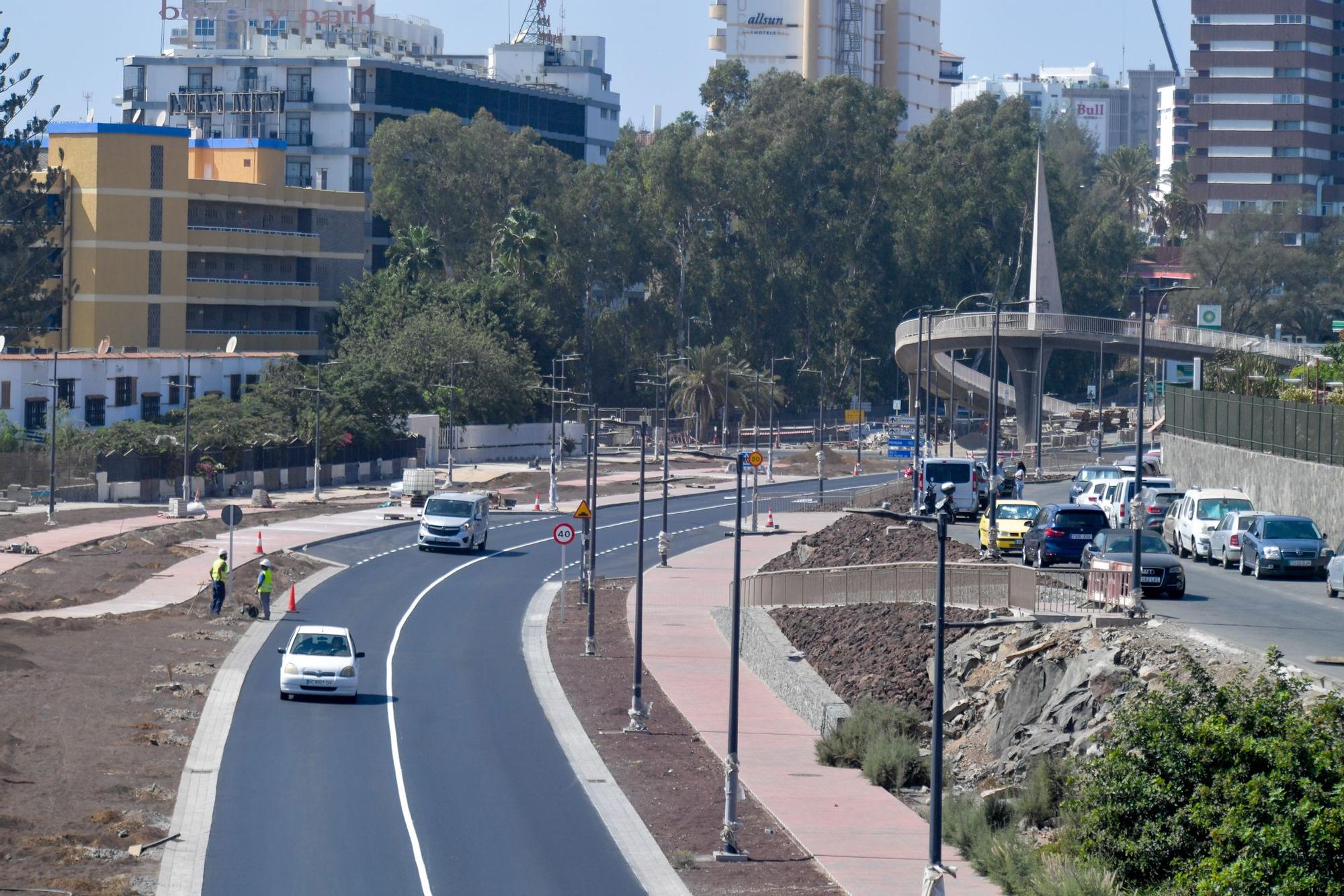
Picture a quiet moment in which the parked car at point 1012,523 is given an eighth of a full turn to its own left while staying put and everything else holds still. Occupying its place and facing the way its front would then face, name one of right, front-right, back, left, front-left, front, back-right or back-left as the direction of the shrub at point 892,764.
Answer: front-right

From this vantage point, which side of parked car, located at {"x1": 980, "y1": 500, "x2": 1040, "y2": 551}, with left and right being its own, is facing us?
front

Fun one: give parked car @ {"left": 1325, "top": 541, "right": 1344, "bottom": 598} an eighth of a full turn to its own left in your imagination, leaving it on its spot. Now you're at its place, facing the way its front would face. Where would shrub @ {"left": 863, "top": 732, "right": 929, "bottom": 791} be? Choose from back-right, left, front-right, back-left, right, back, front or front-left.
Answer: front-right

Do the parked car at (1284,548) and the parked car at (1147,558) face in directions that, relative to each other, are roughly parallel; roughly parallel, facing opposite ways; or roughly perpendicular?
roughly parallel

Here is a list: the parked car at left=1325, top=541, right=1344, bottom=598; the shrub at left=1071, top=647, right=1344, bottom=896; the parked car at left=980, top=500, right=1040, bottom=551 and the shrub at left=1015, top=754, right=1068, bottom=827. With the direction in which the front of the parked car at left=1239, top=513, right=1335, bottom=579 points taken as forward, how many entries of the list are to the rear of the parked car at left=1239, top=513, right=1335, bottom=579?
1

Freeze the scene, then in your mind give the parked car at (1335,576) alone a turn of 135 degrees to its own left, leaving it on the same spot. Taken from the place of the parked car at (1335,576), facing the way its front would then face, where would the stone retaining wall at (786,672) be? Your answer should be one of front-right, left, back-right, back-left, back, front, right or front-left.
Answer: back

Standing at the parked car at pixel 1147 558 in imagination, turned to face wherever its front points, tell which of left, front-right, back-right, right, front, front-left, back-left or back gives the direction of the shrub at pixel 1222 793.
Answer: front-right

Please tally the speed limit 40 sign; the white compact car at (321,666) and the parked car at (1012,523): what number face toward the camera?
3

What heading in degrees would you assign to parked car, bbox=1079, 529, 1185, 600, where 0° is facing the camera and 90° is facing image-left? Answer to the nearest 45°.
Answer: approximately 315°

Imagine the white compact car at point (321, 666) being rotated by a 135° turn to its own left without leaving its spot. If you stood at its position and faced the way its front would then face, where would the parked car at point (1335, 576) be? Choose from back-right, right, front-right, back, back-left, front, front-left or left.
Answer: front-right

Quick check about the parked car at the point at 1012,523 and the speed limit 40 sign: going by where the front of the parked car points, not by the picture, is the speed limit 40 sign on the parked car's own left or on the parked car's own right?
on the parked car's own right

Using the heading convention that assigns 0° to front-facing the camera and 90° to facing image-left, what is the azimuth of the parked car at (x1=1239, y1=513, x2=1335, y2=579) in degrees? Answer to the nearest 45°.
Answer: approximately 315°

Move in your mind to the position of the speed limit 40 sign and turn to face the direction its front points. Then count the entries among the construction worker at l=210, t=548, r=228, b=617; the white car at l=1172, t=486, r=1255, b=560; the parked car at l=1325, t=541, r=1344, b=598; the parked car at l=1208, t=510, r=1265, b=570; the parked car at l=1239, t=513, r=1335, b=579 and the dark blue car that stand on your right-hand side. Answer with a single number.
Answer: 1

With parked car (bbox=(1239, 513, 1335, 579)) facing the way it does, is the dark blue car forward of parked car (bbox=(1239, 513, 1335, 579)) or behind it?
behind

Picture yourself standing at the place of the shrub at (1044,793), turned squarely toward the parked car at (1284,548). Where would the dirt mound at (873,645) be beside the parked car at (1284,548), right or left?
left

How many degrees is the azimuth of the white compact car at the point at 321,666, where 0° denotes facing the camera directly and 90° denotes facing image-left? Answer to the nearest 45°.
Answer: approximately 0°

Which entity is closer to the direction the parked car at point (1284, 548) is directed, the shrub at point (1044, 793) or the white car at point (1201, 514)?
the shrub
